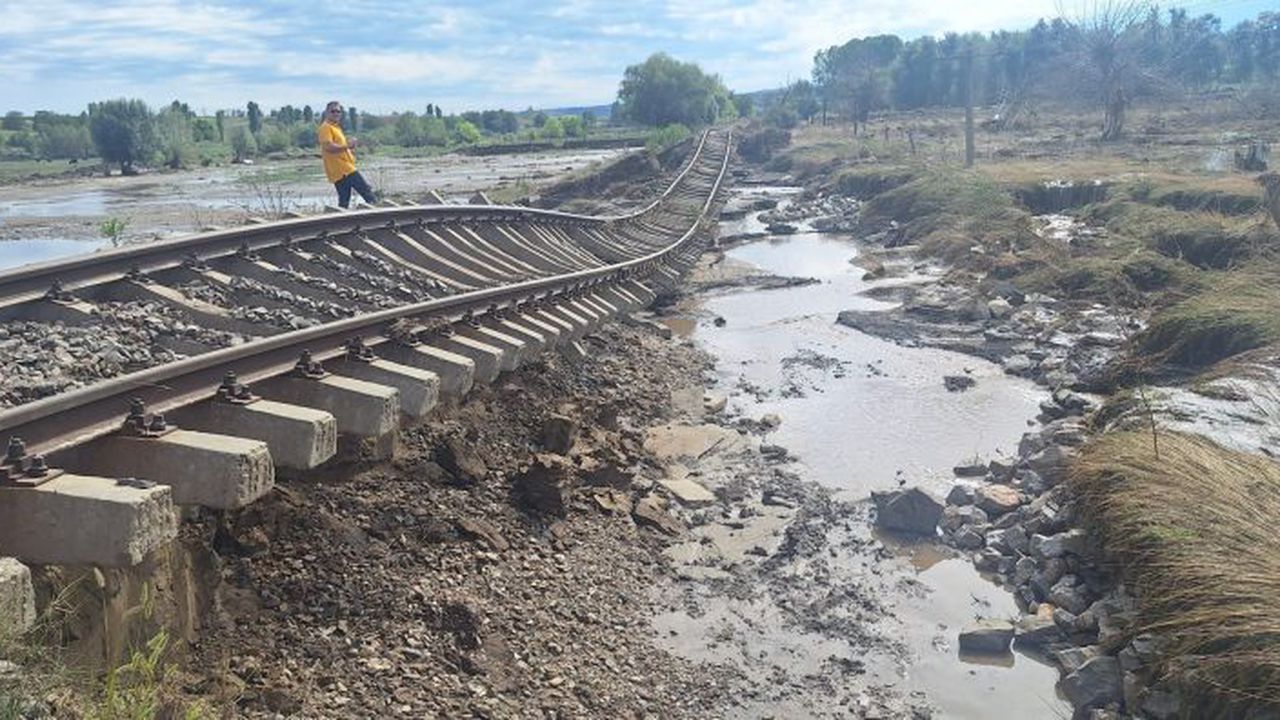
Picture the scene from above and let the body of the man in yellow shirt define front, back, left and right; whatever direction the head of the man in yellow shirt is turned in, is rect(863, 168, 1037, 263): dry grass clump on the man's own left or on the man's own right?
on the man's own left

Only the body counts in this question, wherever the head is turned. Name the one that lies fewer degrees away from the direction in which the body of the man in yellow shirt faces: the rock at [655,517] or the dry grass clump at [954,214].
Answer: the rock

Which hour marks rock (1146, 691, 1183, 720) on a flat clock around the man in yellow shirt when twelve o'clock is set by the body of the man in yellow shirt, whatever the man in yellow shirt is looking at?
The rock is roughly at 1 o'clock from the man in yellow shirt.

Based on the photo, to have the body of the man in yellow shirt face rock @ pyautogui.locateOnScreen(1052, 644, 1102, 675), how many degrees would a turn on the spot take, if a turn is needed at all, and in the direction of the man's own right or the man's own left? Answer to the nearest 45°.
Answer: approximately 45° to the man's own right

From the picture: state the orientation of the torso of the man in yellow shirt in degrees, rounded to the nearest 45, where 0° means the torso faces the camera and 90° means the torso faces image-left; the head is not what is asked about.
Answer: approximately 315°
